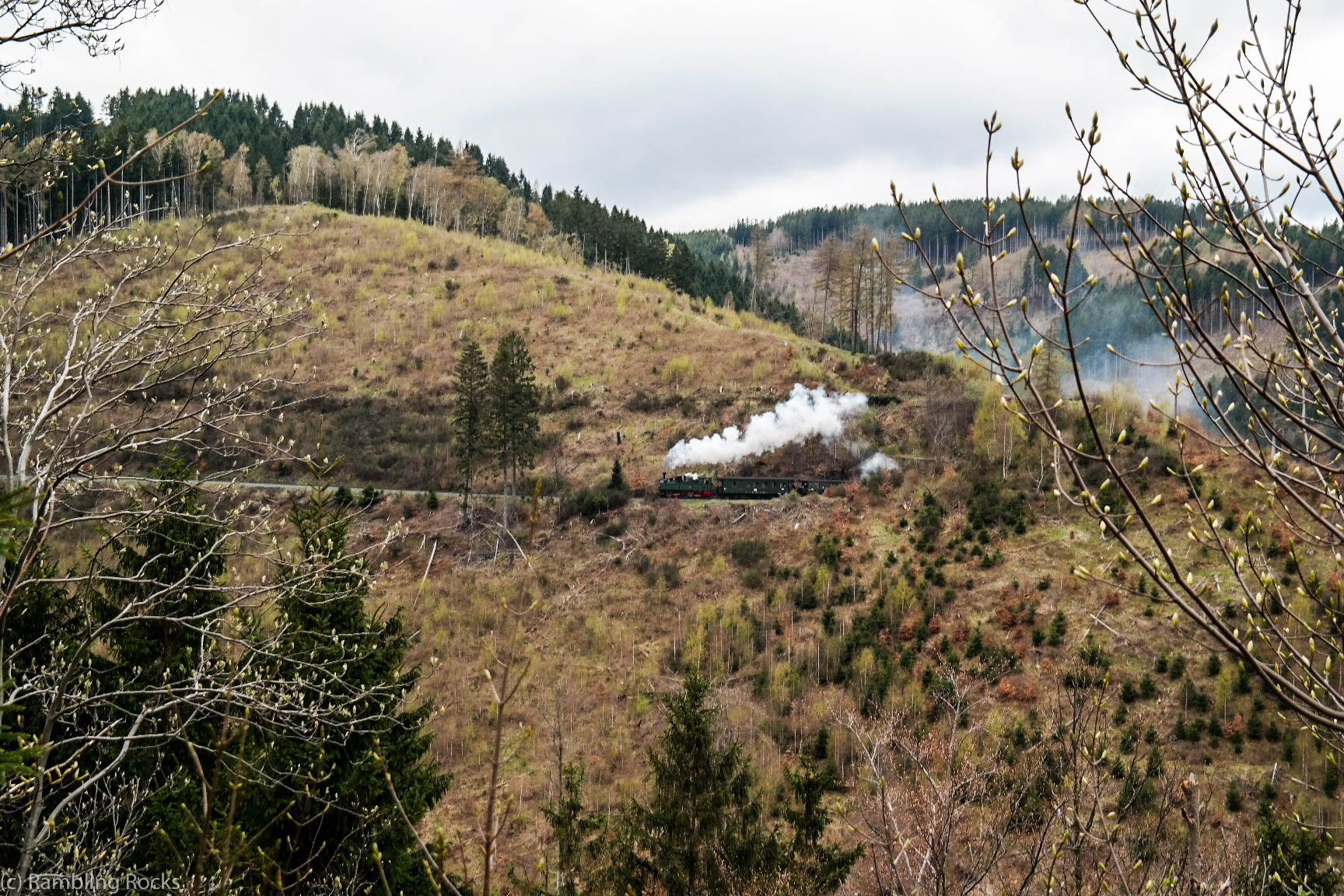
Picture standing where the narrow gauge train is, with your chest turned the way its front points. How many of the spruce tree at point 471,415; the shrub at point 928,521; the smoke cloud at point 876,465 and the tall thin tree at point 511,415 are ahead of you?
2

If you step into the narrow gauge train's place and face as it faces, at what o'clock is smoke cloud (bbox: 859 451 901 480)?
The smoke cloud is roughly at 6 o'clock from the narrow gauge train.

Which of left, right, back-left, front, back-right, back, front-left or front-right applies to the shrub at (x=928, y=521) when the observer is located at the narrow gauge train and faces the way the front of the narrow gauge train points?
back-left

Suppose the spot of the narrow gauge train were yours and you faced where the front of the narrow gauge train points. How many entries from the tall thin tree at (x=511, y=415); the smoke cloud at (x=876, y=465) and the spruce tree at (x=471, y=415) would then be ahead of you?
2

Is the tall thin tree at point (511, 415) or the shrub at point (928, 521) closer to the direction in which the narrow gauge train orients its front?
the tall thin tree

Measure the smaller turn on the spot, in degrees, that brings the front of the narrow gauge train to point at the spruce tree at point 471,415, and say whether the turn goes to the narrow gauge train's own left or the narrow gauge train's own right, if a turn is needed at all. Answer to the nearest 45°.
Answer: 0° — it already faces it

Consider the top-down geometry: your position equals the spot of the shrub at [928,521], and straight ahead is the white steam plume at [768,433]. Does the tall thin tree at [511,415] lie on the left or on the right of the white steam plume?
left

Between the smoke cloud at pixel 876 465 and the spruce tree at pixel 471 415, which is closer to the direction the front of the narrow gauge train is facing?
the spruce tree

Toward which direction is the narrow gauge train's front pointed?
to the viewer's left
